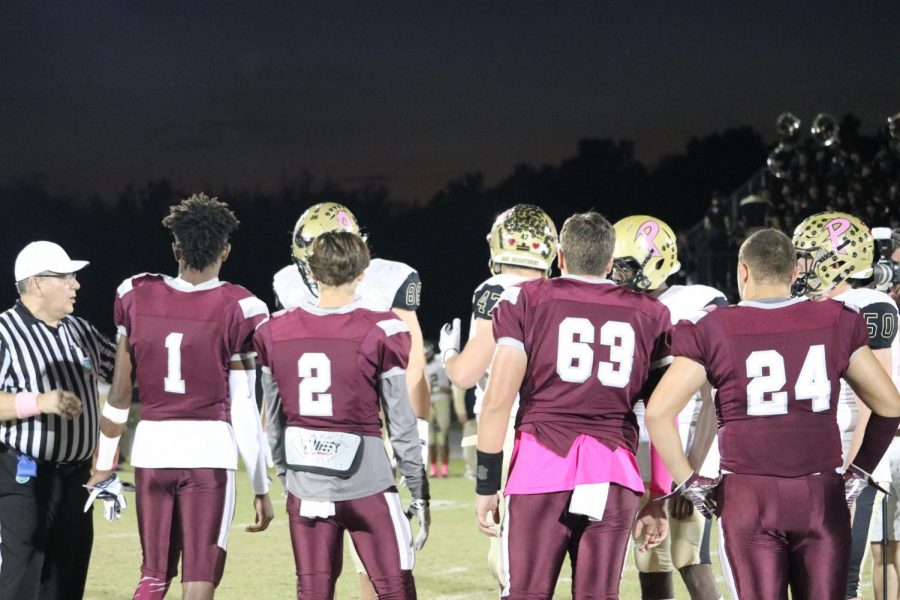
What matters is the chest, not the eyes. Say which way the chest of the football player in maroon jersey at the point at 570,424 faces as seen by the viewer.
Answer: away from the camera

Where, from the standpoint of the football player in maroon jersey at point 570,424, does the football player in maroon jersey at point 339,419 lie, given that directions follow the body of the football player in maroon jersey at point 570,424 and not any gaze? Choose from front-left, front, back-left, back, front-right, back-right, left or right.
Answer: left

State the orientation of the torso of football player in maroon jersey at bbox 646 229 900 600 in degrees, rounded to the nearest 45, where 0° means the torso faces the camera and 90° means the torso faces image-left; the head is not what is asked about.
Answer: approximately 180°

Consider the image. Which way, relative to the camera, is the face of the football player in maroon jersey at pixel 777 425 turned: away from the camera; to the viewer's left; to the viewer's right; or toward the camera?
away from the camera

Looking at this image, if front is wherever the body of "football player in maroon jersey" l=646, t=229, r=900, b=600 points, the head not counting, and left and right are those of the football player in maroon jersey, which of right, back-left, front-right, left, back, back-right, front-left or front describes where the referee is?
left

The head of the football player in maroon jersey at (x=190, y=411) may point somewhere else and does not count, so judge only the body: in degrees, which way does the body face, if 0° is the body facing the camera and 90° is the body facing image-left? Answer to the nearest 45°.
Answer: approximately 180°

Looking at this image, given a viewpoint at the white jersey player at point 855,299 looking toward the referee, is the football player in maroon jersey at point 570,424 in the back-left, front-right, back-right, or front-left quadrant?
front-left

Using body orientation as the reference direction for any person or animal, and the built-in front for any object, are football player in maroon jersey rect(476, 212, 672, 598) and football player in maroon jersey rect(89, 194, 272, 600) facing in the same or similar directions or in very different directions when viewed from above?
same or similar directions

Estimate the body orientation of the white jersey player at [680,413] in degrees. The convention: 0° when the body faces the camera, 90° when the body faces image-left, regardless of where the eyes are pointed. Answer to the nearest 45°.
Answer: approximately 45°

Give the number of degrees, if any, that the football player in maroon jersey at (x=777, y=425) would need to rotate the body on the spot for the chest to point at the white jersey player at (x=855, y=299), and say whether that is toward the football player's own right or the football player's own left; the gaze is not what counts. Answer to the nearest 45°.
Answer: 0° — they already face them

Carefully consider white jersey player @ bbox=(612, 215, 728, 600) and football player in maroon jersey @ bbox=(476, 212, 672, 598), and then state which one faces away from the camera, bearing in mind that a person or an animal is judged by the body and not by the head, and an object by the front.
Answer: the football player in maroon jersey

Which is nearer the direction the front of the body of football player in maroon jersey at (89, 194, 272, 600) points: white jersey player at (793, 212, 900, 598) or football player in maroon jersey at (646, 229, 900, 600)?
the white jersey player

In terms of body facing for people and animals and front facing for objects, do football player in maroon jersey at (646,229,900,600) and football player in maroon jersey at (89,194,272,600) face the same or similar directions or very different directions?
same or similar directions

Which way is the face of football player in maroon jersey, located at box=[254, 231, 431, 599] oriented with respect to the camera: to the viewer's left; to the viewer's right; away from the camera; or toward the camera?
away from the camera

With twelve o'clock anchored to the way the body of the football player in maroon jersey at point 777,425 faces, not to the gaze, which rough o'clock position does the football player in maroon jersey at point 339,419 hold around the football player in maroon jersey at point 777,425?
the football player in maroon jersey at point 339,419 is roughly at 9 o'clock from the football player in maroon jersey at point 777,425.
